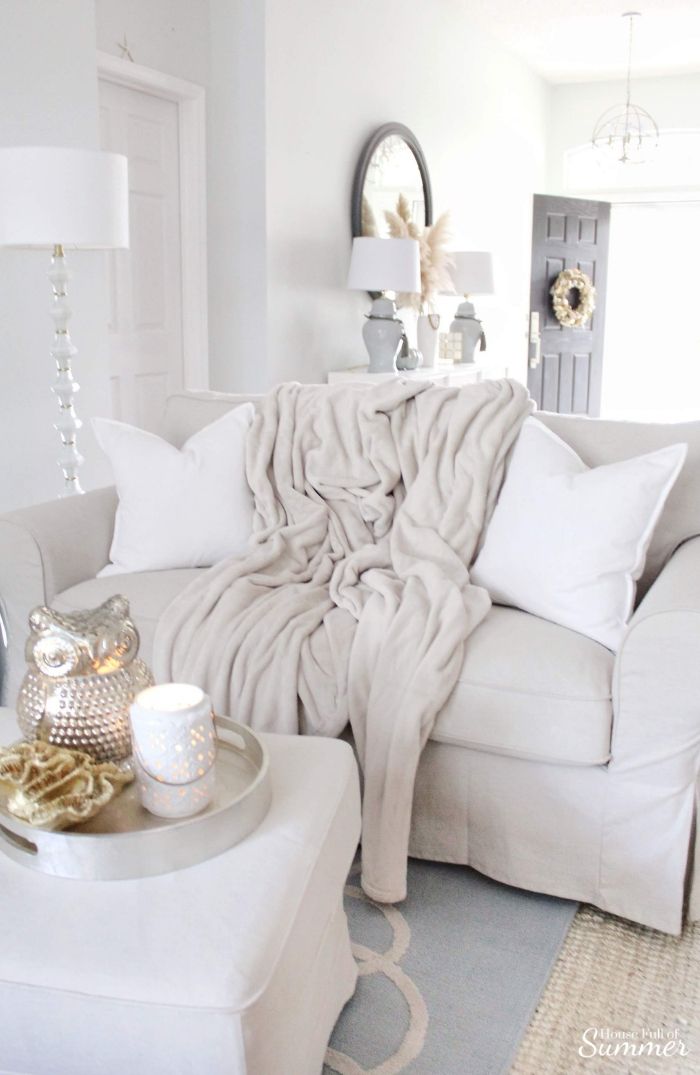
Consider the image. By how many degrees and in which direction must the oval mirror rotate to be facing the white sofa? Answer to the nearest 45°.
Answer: approximately 45° to its right

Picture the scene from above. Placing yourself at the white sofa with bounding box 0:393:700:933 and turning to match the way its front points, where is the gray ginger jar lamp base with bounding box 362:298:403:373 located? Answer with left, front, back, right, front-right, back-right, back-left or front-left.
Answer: back-right

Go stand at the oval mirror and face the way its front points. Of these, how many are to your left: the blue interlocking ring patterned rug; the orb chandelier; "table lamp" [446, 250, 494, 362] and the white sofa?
2

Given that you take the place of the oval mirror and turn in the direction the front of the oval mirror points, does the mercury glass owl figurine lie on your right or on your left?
on your right

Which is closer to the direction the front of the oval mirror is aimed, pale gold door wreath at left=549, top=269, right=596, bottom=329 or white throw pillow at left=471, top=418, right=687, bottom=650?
the white throw pillow

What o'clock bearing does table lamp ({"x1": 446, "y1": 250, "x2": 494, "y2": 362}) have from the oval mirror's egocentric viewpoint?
The table lamp is roughly at 9 o'clock from the oval mirror.

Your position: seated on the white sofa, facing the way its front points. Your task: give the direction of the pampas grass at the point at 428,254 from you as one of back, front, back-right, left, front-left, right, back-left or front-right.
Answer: back-right

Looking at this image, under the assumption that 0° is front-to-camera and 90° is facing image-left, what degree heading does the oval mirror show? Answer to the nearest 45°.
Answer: approximately 315°

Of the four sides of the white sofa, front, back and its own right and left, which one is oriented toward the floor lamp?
right
